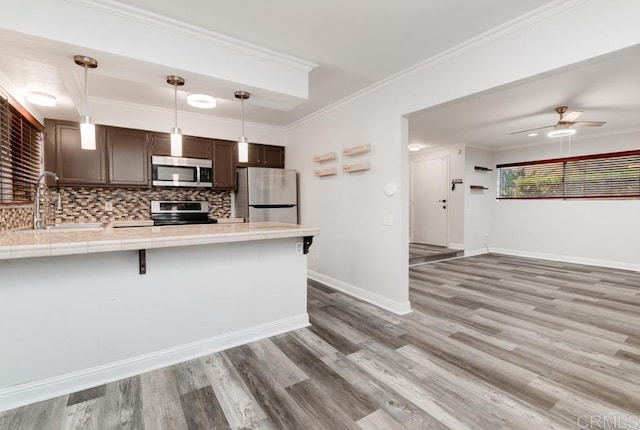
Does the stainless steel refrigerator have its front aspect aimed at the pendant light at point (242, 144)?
yes

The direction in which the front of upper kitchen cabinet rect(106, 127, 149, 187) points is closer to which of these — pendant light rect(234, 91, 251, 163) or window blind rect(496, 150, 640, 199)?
the pendant light

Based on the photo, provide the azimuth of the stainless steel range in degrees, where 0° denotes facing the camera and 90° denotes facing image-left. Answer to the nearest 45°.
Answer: approximately 0°

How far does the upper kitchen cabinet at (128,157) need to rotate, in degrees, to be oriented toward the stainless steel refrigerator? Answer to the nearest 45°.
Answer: approximately 90° to its left

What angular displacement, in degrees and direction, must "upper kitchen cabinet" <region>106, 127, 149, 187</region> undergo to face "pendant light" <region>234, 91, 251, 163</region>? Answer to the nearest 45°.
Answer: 0° — it already faces it

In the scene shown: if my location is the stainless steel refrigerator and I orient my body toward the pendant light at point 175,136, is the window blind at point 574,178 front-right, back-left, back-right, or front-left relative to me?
back-left

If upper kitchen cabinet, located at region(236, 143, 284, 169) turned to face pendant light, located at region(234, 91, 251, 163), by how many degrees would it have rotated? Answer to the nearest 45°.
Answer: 0° — it already faces it

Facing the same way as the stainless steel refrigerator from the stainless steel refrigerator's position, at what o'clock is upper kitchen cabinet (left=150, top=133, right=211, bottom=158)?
The upper kitchen cabinet is roughly at 3 o'clock from the stainless steel refrigerator.

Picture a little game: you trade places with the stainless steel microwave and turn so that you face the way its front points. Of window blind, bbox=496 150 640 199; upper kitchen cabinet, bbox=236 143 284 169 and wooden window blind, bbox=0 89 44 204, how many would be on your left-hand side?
2
